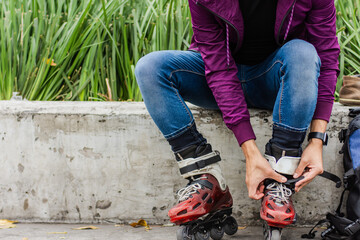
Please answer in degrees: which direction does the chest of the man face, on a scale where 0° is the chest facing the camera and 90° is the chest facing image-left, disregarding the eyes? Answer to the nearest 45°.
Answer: approximately 0°

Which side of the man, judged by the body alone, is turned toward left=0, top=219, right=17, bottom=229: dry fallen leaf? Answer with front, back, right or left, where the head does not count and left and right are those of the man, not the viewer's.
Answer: right
